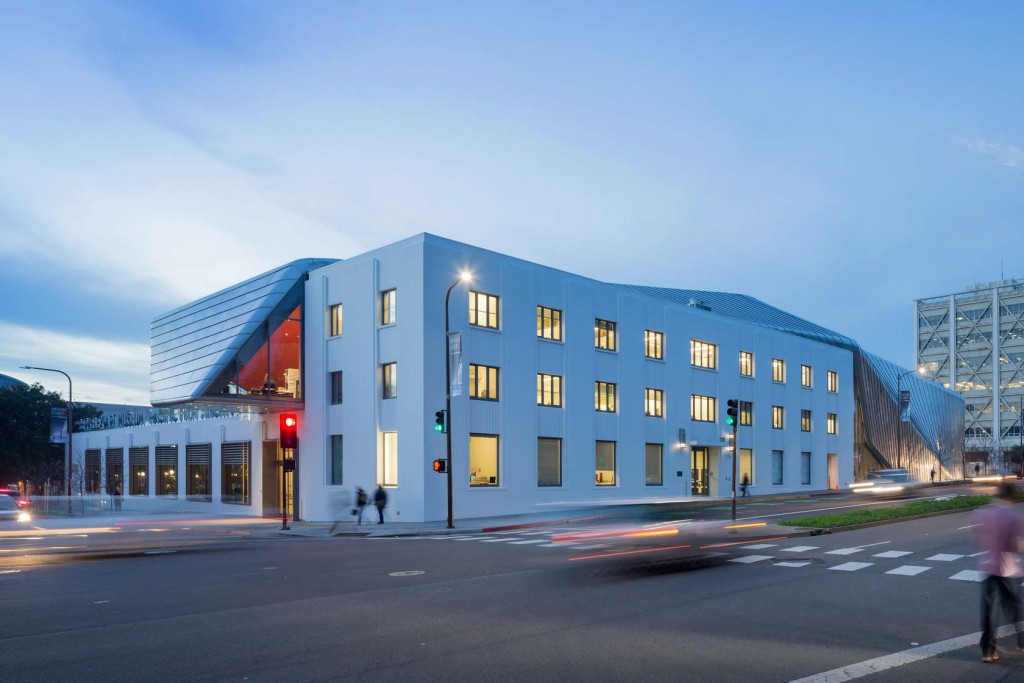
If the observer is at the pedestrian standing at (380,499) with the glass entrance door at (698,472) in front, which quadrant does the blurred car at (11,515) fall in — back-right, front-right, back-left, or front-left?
back-left

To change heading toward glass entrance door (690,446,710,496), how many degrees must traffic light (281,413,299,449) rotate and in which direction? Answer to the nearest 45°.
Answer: approximately 135° to its left

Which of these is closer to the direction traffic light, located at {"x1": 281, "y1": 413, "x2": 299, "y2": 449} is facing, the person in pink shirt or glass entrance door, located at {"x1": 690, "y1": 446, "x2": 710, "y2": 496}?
the person in pink shirt

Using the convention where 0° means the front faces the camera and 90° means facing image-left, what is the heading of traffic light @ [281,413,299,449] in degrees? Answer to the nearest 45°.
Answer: approximately 0°

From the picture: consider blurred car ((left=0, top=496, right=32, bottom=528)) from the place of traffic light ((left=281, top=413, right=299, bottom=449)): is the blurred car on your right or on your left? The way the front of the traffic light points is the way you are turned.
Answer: on your right
